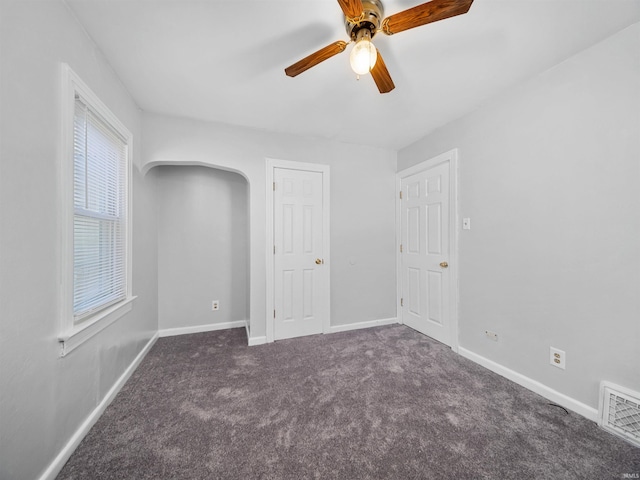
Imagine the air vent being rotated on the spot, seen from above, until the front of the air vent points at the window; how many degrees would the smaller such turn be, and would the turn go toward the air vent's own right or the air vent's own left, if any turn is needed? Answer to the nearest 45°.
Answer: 0° — it already faces it

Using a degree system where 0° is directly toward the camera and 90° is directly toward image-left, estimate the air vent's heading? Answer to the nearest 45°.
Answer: approximately 45°

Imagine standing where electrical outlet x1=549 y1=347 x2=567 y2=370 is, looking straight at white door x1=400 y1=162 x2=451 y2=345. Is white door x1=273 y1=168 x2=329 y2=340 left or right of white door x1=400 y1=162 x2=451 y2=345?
left

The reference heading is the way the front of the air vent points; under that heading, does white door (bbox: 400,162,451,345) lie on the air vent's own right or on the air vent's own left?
on the air vent's own right
